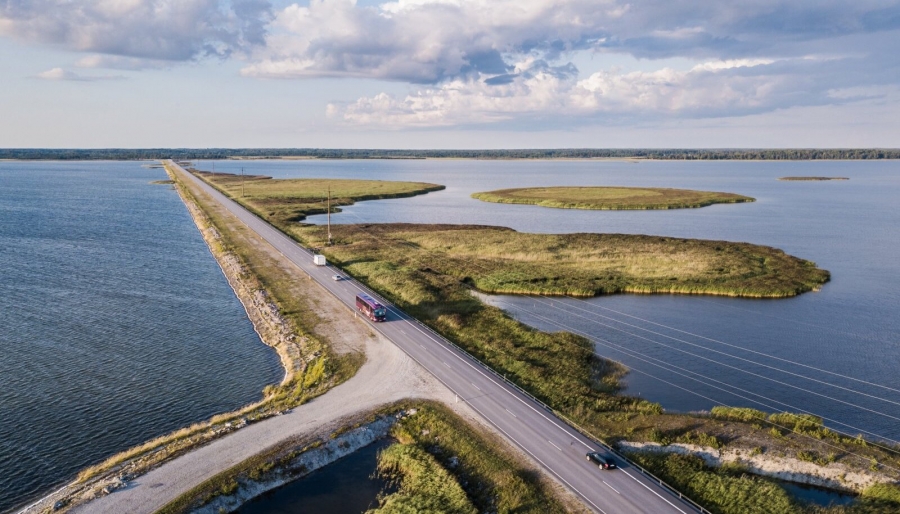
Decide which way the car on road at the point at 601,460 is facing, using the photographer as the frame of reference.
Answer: facing away from the viewer and to the left of the viewer
